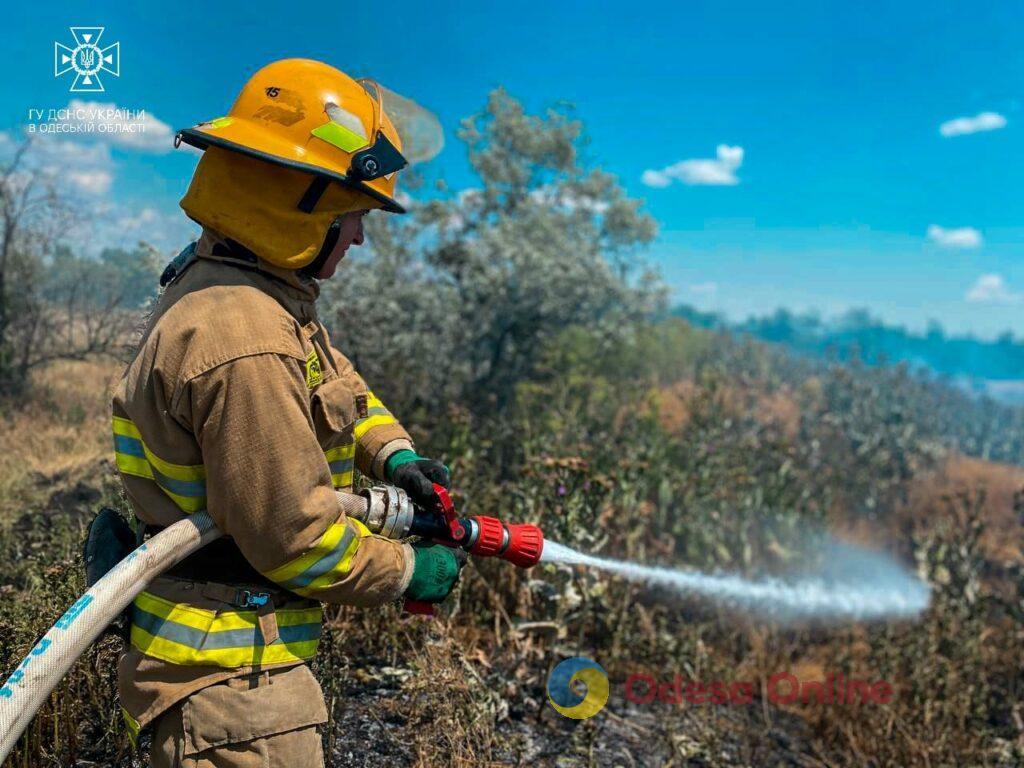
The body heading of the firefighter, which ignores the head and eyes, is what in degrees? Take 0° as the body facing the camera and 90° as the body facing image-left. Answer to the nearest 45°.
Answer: approximately 270°

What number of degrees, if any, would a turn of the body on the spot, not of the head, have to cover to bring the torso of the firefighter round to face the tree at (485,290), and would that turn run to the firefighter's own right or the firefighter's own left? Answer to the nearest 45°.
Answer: approximately 90° to the firefighter's own left

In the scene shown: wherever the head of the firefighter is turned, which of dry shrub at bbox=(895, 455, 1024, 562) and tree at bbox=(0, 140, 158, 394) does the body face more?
the dry shrub

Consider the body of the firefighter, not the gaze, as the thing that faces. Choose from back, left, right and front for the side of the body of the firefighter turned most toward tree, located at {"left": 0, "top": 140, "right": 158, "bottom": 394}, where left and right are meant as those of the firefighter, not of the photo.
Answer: left

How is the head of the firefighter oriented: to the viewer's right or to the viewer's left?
to the viewer's right
